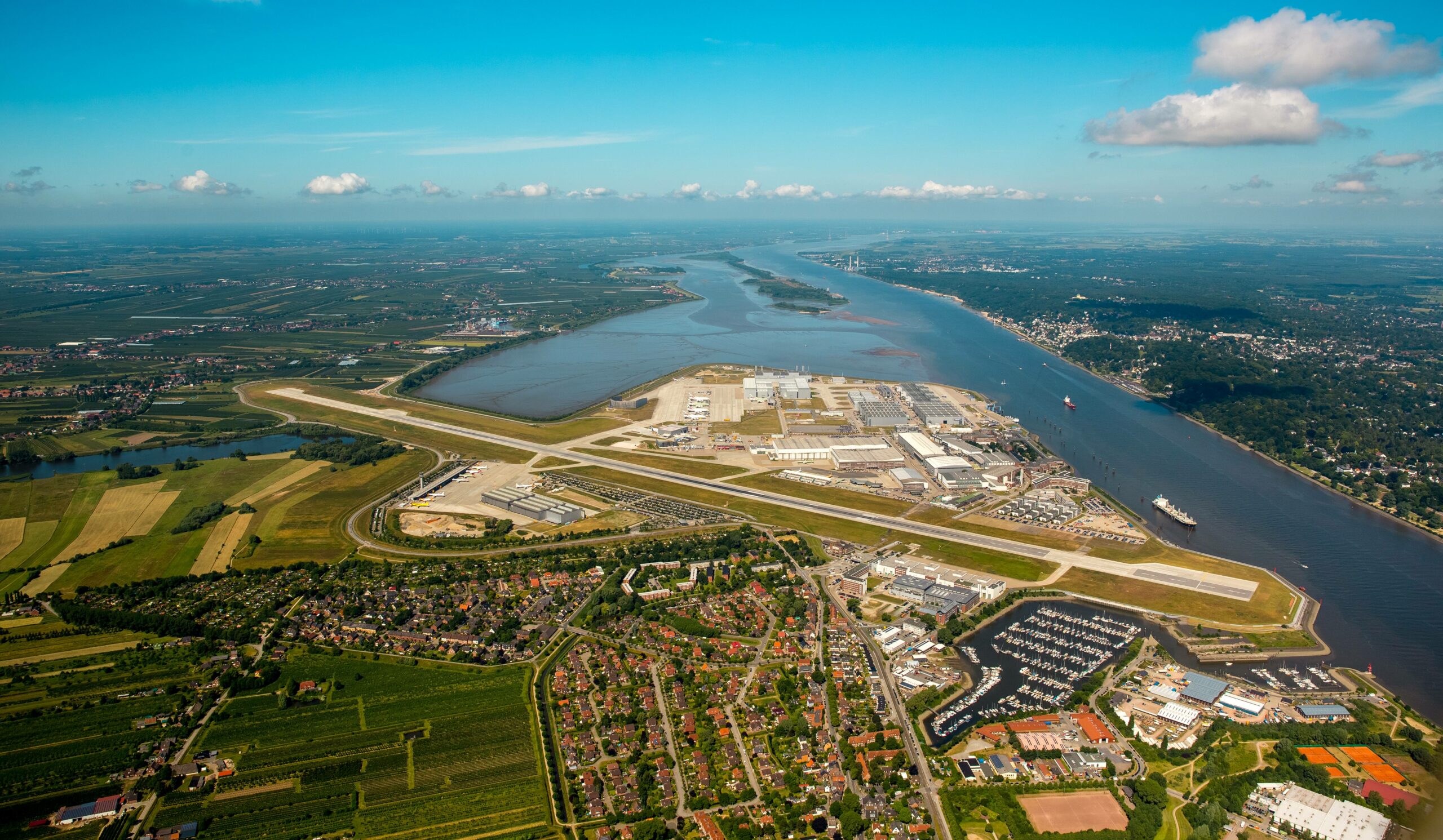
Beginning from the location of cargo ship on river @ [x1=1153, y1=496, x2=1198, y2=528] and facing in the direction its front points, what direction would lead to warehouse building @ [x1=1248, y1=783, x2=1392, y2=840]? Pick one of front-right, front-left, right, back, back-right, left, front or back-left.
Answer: front-right

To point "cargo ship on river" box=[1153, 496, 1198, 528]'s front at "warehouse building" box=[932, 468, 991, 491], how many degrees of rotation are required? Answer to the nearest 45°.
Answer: approximately 135° to its right

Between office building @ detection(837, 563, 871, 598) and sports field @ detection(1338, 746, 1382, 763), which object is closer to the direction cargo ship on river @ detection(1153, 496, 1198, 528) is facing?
the sports field

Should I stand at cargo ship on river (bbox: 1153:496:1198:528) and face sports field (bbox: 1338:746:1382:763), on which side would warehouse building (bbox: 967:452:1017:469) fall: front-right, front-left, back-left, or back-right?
back-right

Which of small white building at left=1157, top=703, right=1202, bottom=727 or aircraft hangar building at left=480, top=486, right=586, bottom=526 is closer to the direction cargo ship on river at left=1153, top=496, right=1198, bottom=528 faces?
the small white building

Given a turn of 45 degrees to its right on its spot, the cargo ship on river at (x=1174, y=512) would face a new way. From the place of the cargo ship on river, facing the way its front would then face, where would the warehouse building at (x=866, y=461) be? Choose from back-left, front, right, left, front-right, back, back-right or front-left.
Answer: right

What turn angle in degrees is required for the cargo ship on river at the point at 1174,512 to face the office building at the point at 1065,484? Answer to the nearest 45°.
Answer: approximately 135° to its right

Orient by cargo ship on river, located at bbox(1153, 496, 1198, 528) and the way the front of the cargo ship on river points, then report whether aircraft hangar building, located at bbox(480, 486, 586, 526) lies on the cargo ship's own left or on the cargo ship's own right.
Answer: on the cargo ship's own right

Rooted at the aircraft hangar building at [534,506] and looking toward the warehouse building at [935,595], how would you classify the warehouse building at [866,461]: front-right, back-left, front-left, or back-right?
front-left

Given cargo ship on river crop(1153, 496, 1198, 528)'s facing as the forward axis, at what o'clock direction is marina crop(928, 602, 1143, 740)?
The marina is roughly at 2 o'clock from the cargo ship on river.

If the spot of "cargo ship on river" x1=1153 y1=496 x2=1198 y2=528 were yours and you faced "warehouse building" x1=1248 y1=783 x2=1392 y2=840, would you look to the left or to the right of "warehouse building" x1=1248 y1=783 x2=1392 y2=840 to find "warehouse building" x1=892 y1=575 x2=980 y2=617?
right

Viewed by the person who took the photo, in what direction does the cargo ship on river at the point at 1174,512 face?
facing the viewer and to the right of the viewer

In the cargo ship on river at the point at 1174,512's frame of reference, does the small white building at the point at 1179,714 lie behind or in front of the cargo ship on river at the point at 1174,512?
in front

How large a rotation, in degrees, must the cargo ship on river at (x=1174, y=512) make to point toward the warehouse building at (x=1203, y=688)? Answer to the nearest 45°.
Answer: approximately 45° to its right

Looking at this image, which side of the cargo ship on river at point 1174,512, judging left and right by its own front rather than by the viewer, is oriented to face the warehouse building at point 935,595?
right
